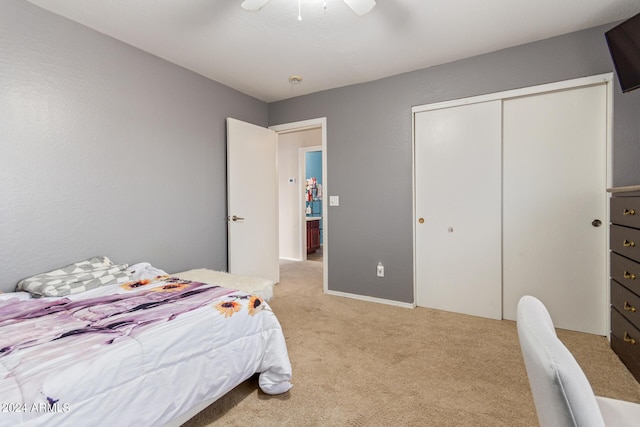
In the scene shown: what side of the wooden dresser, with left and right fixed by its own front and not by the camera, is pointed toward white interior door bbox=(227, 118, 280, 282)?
front

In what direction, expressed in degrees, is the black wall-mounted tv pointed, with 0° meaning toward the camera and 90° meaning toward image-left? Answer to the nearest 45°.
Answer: approximately 45°

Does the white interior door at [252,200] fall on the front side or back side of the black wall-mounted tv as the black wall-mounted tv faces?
on the front side

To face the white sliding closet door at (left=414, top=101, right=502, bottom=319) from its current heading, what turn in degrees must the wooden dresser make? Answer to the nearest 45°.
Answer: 0° — it already faces it

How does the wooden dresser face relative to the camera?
to the viewer's left

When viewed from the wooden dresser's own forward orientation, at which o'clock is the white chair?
The white chair is roughly at 9 o'clock from the wooden dresser.

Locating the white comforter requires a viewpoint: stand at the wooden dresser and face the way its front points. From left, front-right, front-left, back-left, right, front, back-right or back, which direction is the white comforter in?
front-left

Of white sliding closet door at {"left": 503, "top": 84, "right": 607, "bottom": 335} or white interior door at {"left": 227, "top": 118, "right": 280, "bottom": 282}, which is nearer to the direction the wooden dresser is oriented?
the white interior door

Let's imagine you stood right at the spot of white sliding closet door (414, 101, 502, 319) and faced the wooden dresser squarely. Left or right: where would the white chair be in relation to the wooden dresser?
right

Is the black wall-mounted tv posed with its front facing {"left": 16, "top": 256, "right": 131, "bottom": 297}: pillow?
yes

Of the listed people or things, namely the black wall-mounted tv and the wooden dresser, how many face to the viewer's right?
0
